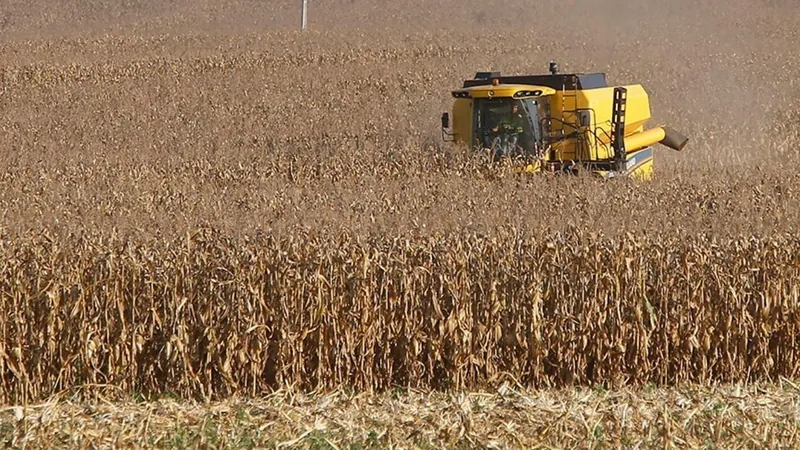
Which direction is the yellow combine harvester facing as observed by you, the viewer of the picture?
facing the viewer and to the left of the viewer
